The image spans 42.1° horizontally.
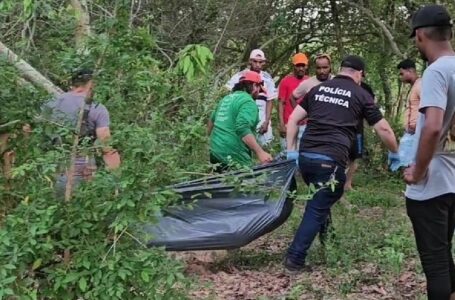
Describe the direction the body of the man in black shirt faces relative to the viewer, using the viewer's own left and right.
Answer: facing away from the viewer and to the right of the viewer

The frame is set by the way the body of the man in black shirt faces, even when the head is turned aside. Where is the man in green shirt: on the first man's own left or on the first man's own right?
on the first man's own left
